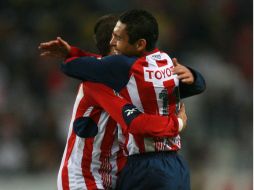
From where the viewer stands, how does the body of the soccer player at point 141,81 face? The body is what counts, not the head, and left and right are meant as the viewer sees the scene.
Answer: facing away from the viewer and to the left of the viewer

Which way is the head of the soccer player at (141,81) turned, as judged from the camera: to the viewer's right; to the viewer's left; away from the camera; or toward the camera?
to the viewer's left
